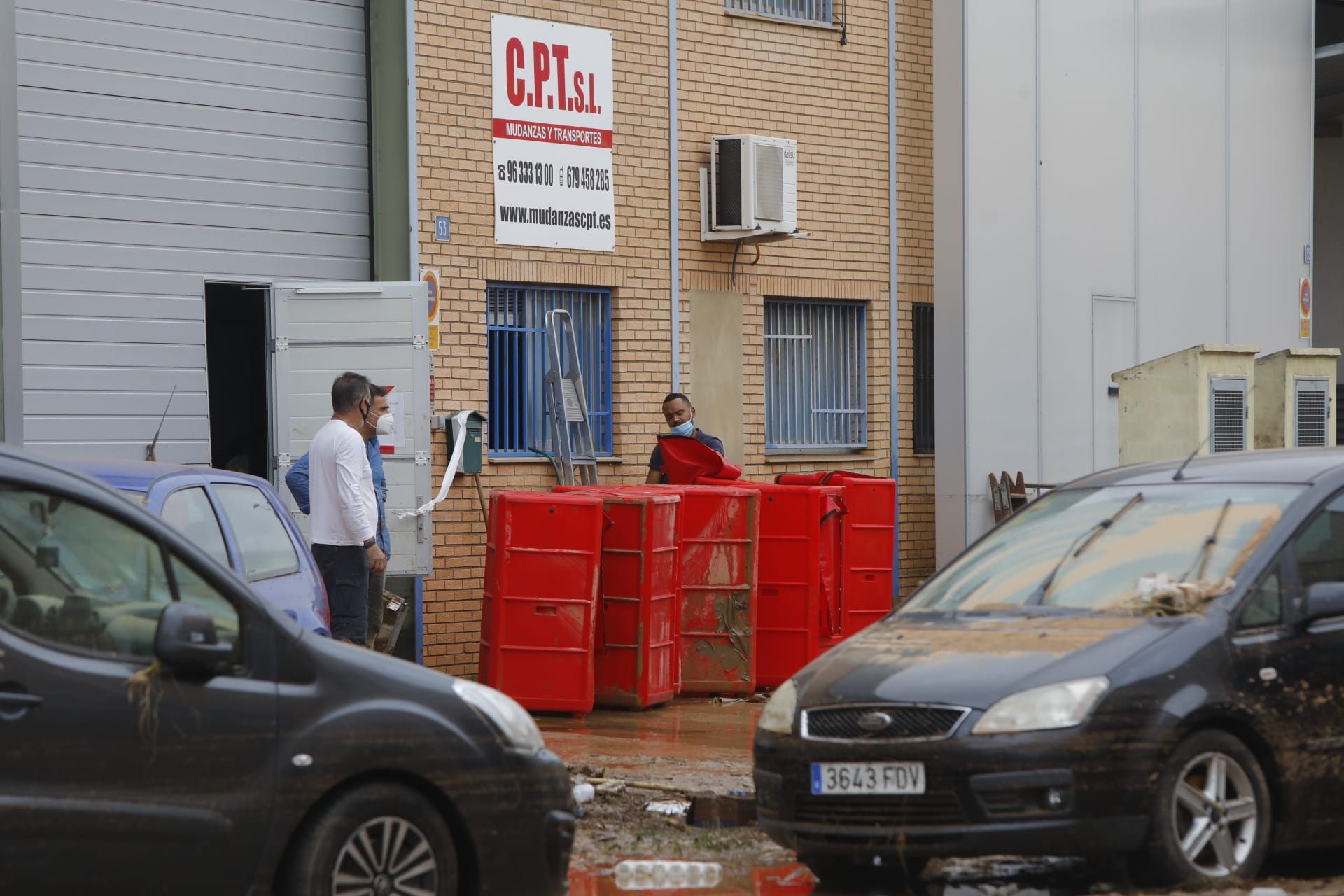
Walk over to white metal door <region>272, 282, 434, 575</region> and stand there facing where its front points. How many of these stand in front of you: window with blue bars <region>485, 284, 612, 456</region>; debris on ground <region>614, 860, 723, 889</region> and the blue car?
2

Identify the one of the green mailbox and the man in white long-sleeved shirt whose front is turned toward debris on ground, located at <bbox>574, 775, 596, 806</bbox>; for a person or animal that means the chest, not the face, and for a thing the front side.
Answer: the green mailbox

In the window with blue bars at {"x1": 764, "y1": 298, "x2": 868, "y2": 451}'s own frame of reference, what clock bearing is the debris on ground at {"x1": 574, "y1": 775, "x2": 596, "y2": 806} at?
The debris on ground is roughly at 12 o'clock from the window with blue bars.

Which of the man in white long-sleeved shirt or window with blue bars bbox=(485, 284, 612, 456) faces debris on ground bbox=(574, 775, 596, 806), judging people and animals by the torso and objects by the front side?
the window with blue bars

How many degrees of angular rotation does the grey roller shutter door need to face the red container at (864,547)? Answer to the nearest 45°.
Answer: approximately 90° to its left

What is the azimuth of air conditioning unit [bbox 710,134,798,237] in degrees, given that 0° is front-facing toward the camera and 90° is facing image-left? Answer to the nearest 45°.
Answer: approximately 315°

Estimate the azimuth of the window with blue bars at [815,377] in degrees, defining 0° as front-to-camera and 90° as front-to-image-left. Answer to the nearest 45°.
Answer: approximately 0°

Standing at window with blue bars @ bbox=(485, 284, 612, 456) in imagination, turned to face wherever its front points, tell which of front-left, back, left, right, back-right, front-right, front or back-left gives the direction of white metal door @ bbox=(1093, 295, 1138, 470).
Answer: back-left

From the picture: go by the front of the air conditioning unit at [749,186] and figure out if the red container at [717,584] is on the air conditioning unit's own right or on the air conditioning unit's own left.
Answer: on the air conditioning unit's own right

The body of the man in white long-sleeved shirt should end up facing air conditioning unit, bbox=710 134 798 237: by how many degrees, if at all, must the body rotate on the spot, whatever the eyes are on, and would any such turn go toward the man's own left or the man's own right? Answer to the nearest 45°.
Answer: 0° — they already face it

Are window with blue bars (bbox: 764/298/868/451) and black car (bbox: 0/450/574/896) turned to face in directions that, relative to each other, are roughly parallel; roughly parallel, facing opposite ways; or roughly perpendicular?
roughly perpendicular

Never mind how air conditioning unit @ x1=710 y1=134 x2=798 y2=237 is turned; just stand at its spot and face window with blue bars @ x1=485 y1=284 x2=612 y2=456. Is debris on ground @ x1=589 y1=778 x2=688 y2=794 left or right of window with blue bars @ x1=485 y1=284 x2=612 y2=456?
left

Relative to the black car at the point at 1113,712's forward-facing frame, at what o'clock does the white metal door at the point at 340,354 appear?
The white metal door is roughly at 3 o'clock from the black car.
